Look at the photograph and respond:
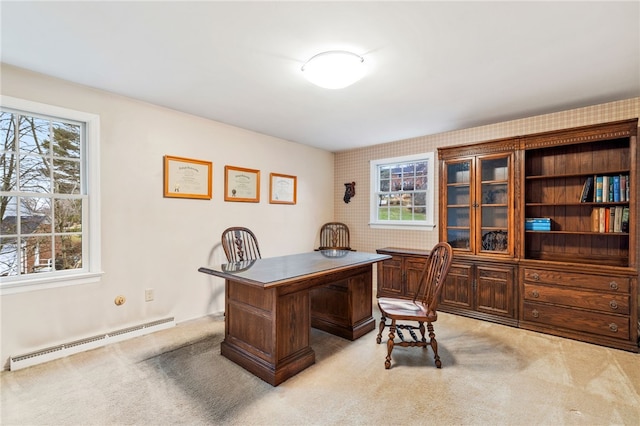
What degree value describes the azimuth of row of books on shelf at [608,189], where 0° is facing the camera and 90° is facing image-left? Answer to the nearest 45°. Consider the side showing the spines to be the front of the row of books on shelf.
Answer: approximately 0°

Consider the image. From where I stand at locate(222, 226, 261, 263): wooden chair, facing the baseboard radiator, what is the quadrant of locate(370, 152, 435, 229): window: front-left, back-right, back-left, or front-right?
back-left

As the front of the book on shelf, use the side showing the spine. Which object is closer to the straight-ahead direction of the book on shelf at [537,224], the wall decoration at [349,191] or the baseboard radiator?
the baseboard radiator

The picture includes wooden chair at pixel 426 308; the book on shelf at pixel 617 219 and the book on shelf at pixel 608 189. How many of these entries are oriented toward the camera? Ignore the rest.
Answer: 2

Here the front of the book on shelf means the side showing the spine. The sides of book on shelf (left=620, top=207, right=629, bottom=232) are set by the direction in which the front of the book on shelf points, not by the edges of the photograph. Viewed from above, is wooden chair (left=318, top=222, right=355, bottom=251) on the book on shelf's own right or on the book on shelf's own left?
on the book on shelf's own right

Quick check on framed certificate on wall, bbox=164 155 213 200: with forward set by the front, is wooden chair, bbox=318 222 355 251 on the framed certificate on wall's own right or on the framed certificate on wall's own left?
on the framed certificate on wall's own left

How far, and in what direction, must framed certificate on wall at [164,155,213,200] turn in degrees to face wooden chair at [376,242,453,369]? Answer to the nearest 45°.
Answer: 0° — it already faces it

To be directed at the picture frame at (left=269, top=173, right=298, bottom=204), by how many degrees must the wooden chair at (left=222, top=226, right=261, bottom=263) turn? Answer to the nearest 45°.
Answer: approximately 90° to its left
